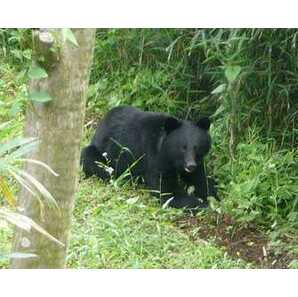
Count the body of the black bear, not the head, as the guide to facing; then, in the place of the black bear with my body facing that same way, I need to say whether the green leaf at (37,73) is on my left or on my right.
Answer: on my right

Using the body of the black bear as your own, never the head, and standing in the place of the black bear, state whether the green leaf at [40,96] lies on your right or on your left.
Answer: on your right

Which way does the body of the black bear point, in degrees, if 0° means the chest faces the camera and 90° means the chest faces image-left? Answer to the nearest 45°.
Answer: approximately 315°
